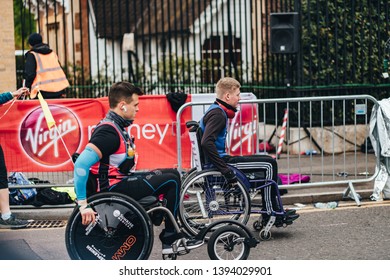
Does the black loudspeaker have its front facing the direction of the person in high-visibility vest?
no

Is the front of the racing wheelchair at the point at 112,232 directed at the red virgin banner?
no

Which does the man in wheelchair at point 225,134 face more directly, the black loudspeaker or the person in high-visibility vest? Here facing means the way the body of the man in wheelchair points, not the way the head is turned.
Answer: the black loudspeaker

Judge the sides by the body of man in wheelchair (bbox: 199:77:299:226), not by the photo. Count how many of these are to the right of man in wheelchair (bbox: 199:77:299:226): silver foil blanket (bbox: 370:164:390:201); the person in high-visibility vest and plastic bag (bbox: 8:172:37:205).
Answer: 0

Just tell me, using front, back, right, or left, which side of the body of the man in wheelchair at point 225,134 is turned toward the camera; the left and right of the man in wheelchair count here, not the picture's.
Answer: right

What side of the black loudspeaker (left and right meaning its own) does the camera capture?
front

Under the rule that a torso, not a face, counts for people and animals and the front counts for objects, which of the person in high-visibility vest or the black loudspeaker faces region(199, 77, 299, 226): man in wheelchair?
the black loudspeaker

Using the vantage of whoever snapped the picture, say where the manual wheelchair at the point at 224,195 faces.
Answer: facing to the right of the viewer

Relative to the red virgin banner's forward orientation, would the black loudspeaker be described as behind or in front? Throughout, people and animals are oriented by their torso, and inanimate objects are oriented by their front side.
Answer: behind

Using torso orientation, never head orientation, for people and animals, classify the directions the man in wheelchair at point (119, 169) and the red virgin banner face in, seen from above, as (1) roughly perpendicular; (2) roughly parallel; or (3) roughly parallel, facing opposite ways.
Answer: roughly perpendicular

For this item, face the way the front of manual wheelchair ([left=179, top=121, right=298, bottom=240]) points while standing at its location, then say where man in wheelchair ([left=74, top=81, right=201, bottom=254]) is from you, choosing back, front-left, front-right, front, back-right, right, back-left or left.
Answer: back-right

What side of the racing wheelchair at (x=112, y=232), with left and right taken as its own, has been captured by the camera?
right

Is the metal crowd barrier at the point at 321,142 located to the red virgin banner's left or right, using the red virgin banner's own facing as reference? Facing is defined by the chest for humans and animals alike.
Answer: on its left

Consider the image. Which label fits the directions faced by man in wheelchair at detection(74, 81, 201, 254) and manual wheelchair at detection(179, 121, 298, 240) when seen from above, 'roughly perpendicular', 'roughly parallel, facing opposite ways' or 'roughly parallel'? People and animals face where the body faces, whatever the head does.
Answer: roughly parallel

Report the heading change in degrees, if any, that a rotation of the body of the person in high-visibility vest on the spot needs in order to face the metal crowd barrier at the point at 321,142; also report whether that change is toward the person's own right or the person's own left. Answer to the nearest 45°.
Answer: approximately 135° to the person's own right

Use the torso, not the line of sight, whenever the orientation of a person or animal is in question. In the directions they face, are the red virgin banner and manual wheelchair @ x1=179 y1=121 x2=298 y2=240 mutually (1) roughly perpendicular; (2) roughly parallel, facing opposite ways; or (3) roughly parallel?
roughly perpendicular

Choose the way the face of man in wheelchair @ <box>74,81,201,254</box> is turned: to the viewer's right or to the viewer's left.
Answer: to the viewer's right

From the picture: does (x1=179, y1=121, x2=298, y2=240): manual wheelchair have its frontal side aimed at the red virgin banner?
no
